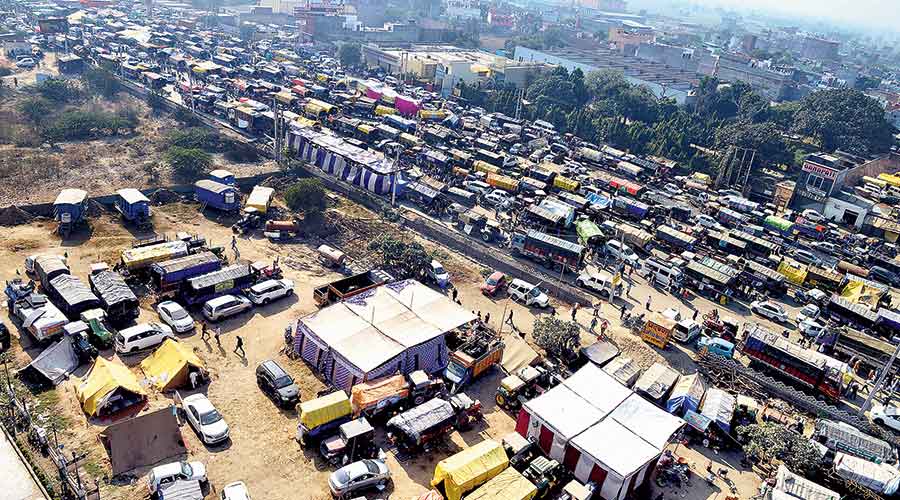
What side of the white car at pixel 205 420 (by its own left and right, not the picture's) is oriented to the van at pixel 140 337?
back

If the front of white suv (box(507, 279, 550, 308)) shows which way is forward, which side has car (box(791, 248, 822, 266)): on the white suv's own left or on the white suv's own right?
on the white suv's own left

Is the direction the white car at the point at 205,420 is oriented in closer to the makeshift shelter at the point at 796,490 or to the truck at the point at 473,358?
the makeshift shelter

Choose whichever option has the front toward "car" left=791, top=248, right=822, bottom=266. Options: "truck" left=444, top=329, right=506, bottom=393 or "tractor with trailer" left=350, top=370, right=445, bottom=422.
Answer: "tractor with trailer" left=350, top=370, right=445, bottom=422

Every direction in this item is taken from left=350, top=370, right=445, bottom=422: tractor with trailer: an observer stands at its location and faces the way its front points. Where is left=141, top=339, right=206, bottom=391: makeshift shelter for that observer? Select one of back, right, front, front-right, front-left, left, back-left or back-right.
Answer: back-left

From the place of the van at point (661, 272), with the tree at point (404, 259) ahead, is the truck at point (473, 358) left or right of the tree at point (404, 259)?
left

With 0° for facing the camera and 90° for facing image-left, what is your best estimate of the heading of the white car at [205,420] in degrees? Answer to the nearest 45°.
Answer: approximately 315°

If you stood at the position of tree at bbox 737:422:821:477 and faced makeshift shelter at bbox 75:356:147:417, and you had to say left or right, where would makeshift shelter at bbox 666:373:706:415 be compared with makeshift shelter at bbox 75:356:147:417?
right
